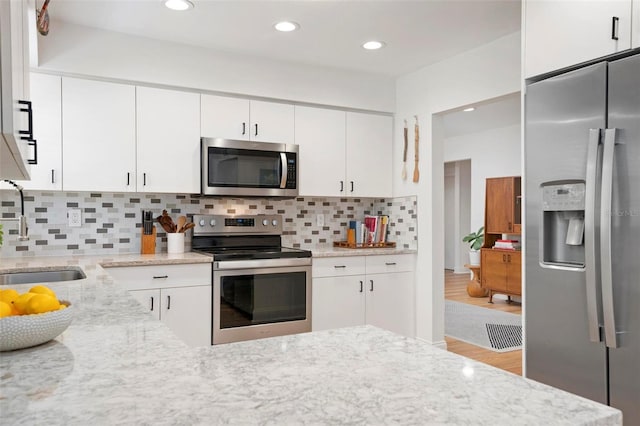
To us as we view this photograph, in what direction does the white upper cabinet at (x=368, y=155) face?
facing the viewer and to the right of the viewer

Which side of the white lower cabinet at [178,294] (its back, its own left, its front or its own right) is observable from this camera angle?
front

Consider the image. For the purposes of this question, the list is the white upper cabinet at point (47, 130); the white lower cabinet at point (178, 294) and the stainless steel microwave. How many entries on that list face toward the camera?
3

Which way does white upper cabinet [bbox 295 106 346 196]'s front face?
toward the camera

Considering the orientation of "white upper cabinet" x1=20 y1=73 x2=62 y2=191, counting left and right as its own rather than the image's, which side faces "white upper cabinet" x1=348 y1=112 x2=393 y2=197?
left

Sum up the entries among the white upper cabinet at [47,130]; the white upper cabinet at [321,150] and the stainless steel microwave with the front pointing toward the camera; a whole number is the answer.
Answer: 3

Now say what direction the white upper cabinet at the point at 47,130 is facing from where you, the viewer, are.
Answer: facing the viewer

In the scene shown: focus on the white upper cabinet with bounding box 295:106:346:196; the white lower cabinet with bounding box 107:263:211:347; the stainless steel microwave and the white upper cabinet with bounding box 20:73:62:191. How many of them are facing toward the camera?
4

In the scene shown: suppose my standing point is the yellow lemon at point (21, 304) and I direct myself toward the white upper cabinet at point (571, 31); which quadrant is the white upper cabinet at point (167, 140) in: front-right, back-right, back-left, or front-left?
front-left

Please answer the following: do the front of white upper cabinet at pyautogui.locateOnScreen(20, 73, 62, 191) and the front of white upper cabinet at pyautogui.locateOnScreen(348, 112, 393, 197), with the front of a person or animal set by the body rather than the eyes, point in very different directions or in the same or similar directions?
same or similar directions

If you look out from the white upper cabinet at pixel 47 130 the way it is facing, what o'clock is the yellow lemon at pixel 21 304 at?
The yellow lemon is roughly at 12 o'clock from the white upper cabinet.

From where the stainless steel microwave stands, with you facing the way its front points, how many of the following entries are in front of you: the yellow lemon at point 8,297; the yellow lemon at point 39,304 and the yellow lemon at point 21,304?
3

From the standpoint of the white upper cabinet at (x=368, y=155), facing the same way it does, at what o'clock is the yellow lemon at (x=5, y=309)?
The yellow lemon is roughly at 2 o'clock from the white upper cabinet.
